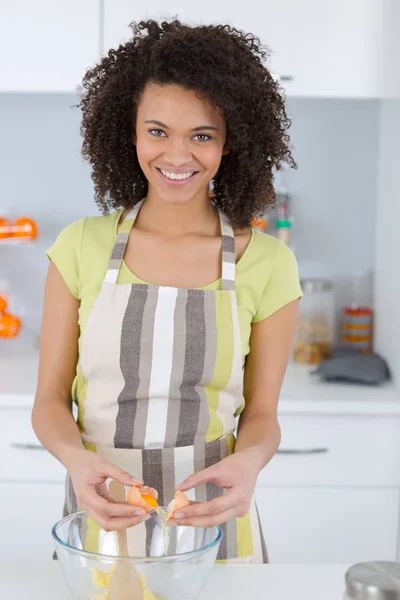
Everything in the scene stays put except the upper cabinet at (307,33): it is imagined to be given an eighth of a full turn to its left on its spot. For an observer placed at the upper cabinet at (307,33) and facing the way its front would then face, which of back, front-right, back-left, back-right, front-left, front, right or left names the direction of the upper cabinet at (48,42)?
back-right

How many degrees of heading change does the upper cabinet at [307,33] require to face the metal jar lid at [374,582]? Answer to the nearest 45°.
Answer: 0° — it already faces it

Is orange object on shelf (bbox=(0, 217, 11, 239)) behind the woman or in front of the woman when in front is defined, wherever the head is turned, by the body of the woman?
behind

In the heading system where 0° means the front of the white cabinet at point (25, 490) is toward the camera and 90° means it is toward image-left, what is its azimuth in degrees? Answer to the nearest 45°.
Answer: approximately 0°

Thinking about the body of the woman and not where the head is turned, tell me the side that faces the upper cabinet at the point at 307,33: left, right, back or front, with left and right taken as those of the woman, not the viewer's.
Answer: back

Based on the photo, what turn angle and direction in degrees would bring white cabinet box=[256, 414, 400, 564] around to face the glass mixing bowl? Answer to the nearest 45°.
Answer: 0° — it already faces it

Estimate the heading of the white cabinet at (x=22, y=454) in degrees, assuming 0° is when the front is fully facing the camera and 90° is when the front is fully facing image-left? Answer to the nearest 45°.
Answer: approximately 0°
